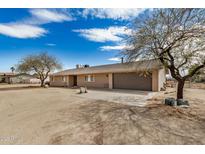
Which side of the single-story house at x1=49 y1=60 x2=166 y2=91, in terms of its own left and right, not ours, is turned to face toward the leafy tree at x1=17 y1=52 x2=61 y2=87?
right

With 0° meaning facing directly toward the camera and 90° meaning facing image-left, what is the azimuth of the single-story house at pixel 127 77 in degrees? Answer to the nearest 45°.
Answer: approximately 45°

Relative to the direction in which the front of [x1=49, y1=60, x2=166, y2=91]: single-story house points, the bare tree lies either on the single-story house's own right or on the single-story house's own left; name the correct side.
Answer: on the single-story house's own left
